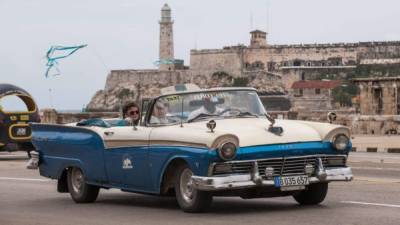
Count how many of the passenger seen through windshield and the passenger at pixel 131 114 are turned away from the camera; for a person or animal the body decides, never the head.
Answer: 0

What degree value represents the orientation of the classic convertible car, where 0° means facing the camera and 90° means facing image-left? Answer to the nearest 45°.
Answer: approximately 315°

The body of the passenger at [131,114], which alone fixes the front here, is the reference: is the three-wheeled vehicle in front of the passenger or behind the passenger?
behind
